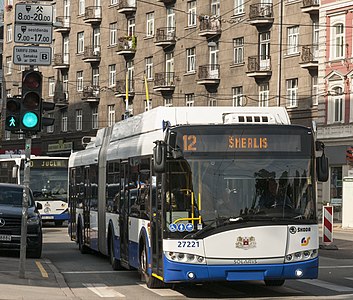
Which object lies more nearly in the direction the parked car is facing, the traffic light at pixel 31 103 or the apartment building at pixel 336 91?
the traffic light

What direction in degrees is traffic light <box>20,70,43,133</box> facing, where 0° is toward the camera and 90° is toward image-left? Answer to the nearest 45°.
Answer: approximately 0°

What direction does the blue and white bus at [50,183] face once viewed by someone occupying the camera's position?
facing the viewer and to the right of the viewer

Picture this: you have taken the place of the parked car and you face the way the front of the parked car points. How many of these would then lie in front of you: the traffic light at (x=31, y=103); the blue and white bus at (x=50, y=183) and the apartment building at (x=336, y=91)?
1

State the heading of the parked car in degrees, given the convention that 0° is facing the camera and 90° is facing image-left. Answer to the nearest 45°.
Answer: approximately 0°

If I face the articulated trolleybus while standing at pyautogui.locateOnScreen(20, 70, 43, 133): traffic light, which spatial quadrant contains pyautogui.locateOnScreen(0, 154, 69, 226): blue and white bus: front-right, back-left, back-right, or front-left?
front-left

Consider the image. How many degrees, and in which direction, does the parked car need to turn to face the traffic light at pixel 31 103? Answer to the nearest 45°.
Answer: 0° — it already faces it

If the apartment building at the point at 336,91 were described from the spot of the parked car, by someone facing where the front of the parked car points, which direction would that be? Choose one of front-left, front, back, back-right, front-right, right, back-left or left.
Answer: back-left

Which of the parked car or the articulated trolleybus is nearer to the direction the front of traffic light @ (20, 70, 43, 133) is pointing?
the articulated trolleybus

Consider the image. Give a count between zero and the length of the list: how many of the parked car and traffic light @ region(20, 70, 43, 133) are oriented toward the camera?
2

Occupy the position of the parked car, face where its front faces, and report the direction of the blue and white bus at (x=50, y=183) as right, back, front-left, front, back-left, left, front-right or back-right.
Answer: back
